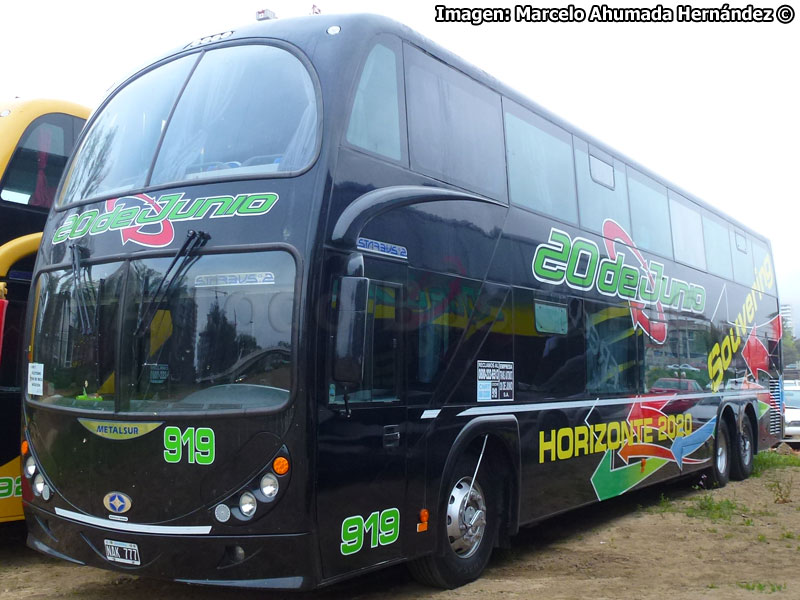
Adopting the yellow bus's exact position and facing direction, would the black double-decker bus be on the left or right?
on its left

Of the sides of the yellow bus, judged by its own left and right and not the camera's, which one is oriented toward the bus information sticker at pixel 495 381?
left

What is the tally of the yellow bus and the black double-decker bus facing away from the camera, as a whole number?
0

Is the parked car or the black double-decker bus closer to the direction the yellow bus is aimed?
the black double-decker bus

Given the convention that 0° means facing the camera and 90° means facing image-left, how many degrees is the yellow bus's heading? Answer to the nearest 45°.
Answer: approximately 45°

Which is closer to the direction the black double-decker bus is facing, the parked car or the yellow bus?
the yellow bus

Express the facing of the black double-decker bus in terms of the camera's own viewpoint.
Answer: facing the viewer and to the left of the viewer
